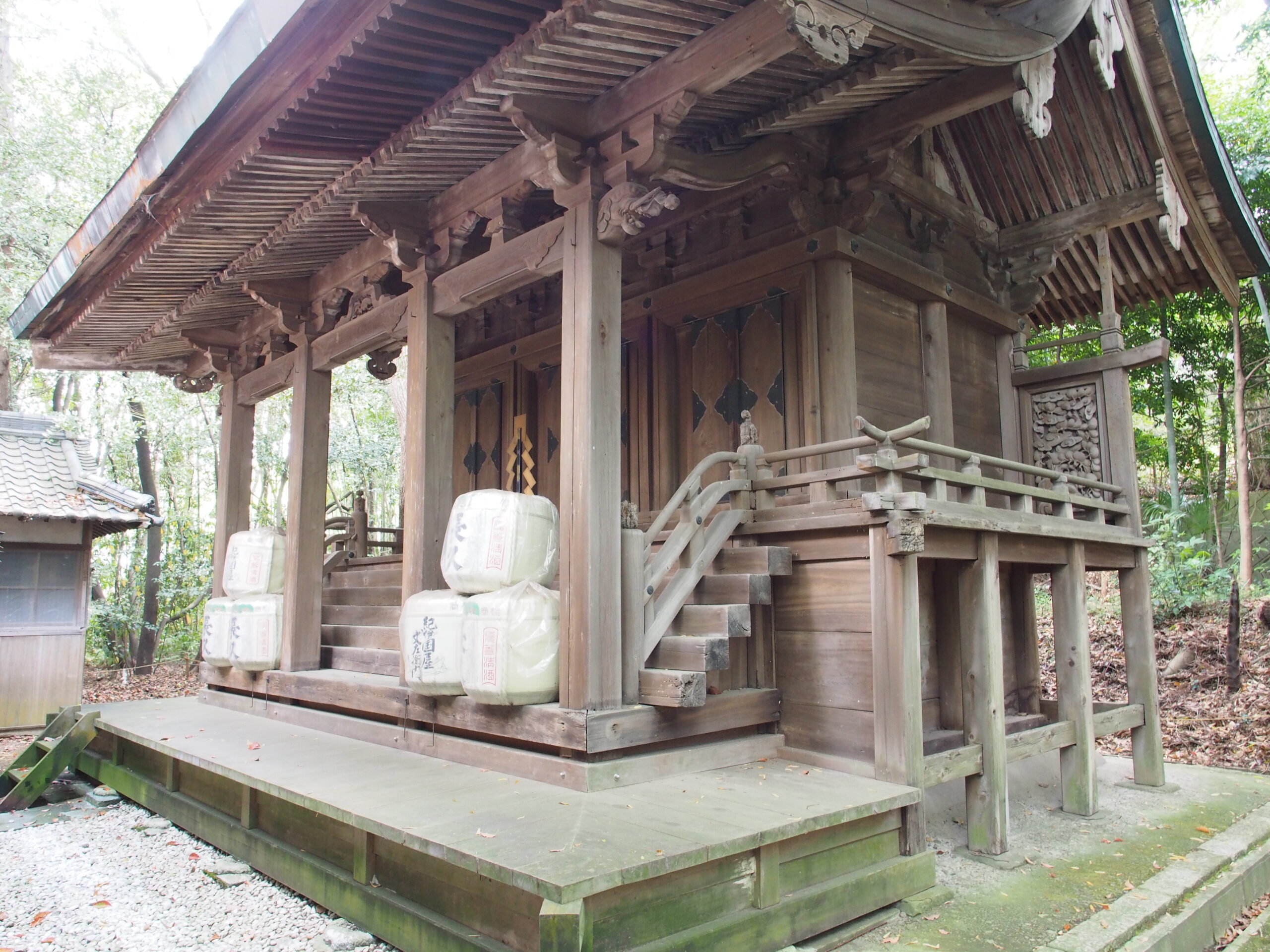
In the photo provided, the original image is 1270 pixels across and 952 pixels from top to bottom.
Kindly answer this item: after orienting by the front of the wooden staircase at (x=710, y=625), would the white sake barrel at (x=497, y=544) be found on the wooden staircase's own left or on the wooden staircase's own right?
on the wooden staircase's own right

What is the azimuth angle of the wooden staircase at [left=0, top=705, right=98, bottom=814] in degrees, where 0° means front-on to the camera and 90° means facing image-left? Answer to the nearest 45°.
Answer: approximately 45°

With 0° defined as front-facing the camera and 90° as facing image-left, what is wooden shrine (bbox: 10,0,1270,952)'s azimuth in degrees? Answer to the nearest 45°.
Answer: approximately 45°

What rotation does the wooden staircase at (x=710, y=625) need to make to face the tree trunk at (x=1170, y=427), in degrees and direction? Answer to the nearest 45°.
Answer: approximately 180°

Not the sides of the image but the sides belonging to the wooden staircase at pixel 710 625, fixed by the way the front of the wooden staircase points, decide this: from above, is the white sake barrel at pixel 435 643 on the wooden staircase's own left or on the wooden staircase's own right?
on the wooden staircase's own right

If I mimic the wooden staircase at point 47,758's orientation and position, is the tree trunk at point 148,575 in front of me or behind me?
behind

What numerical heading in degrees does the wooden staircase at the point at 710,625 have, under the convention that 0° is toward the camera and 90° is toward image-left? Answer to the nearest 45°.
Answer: approximately 45°

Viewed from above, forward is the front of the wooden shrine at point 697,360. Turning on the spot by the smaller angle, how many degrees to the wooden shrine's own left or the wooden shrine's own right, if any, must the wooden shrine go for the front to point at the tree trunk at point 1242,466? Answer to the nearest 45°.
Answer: approximately 180°
